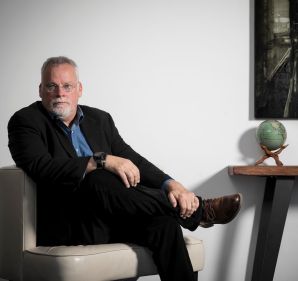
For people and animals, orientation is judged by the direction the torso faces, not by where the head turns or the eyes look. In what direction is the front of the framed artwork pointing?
toward the camera

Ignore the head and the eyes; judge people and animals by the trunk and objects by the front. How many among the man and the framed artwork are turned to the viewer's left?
0

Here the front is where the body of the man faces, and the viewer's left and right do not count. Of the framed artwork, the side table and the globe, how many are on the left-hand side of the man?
3

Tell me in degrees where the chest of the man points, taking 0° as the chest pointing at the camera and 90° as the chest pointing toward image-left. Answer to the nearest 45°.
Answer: approximately 315°

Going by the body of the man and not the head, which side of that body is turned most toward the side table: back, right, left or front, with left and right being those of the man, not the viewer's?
left

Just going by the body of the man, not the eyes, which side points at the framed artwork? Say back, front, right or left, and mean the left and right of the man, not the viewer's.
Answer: left
